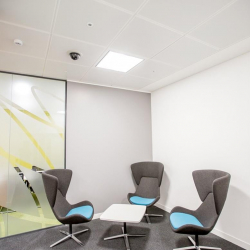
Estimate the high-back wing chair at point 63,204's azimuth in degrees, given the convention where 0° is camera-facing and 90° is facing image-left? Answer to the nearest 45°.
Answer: approximately 315°

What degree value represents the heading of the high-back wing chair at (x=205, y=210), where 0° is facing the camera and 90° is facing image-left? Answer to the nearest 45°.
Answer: approximately 45°

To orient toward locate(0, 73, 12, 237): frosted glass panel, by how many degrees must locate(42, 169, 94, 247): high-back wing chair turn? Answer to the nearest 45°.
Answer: approximately 135° to its right

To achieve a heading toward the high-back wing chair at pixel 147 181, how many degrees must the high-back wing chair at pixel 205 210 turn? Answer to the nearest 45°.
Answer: approximately 90° to its right
